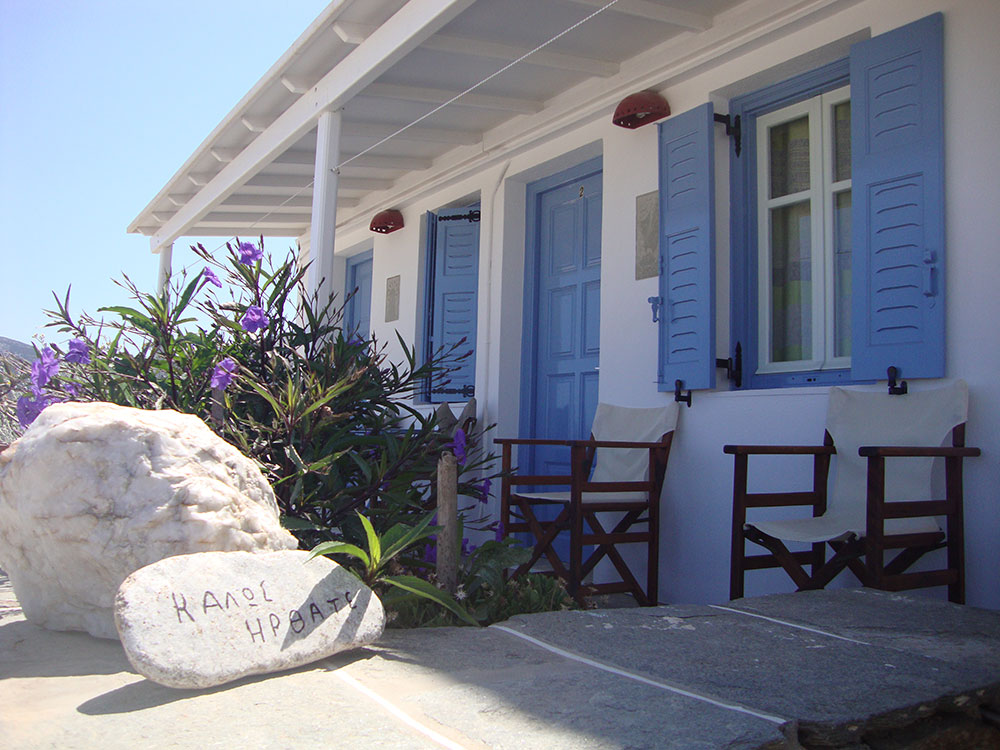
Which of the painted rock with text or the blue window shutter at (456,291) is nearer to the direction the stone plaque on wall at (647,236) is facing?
the painted rock with text

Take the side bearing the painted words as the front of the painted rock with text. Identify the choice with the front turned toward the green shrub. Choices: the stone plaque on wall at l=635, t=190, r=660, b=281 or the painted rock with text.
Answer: the stone plaque on wall

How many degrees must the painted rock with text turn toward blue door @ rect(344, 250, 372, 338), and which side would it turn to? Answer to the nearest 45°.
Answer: approximately 180°

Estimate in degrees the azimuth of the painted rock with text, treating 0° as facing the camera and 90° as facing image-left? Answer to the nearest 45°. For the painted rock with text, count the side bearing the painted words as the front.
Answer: approximately 0°

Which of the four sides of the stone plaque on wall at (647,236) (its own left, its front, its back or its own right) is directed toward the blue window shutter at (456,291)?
right

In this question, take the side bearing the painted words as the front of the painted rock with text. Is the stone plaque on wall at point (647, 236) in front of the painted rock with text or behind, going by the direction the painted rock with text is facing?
behind

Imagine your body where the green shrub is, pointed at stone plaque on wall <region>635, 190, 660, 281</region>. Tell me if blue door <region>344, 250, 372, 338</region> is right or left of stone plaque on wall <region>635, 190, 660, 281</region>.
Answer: left

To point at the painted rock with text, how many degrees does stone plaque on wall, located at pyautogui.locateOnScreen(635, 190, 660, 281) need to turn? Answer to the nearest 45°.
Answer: approximately 45° to its left

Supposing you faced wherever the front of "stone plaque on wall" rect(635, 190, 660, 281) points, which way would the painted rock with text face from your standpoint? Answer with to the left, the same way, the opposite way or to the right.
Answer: to the left

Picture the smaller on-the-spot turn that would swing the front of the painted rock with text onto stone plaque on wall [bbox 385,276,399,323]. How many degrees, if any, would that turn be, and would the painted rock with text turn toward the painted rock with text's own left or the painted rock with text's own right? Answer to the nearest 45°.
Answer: approximately 180°

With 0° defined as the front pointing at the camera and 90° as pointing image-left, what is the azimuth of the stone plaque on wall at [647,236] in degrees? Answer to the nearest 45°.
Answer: approximately 45°
